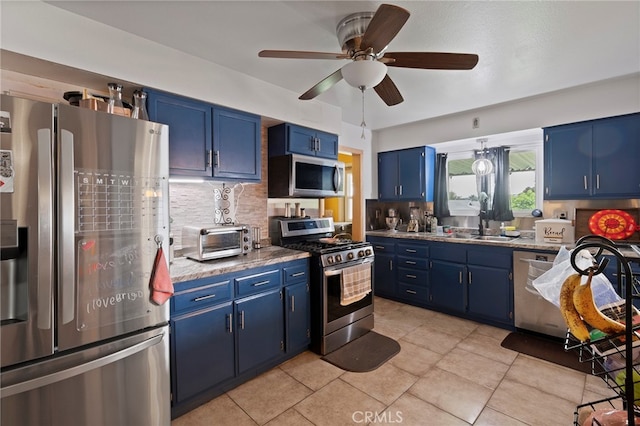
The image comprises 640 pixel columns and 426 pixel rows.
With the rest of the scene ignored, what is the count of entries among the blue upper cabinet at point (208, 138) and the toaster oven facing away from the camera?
0

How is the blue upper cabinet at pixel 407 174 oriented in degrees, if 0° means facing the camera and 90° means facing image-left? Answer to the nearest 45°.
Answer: approximately 45°

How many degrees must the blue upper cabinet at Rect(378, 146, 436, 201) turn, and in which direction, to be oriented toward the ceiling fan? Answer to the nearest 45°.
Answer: approximately 45° to its left

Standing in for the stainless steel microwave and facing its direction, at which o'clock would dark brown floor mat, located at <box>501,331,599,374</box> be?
The dark brown floor mat is roughly at 11 o'clock from the stainless steel microwave.

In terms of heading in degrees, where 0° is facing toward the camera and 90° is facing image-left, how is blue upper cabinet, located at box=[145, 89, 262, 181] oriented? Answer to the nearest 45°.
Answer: approximately 315°

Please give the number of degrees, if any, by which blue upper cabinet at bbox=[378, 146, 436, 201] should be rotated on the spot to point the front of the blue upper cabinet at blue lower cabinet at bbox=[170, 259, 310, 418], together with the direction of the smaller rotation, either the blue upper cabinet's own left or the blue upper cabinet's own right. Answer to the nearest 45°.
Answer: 0° — it already faces it
